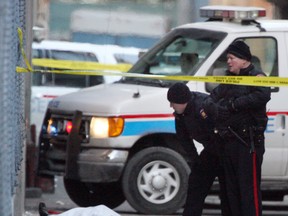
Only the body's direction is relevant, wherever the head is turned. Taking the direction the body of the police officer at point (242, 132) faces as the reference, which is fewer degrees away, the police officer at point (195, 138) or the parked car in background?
the police officer

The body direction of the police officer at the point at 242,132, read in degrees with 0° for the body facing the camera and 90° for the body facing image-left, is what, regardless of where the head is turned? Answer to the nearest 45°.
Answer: approximately 45°

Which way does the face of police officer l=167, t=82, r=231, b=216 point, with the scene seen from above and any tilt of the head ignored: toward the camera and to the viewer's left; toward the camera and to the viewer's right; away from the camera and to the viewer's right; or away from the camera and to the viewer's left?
toward the camera and to the viewer's left

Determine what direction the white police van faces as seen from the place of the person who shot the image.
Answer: facing the viewer and to the left of the viewer

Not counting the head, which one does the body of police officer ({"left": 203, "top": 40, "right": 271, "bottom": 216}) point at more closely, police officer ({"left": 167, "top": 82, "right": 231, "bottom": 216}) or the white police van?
the police officer

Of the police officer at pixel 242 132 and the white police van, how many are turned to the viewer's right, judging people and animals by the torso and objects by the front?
0

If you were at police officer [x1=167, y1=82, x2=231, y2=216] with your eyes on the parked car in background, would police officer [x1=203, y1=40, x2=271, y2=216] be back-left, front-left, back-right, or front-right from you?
back-right
